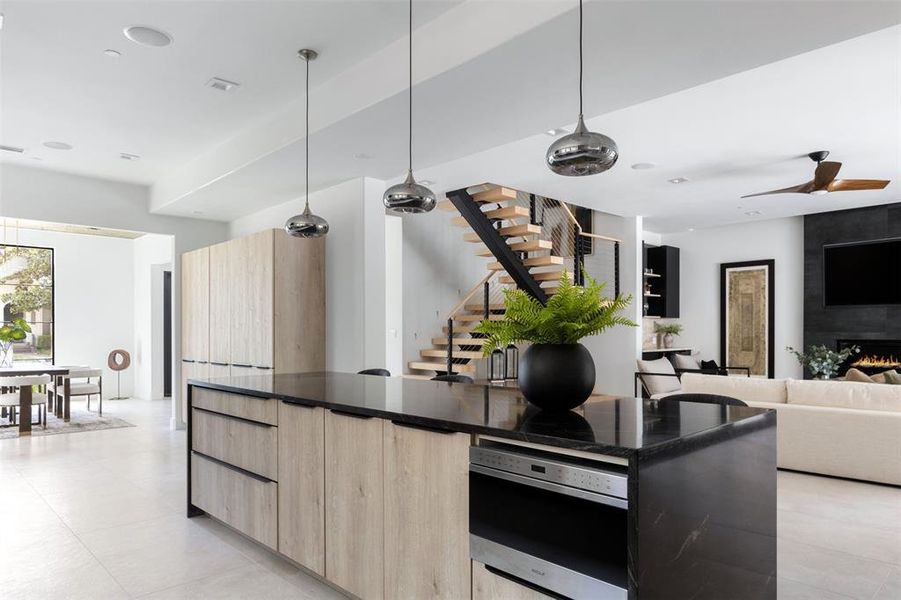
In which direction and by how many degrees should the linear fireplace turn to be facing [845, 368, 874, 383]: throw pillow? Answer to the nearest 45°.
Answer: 0° — it already faces it

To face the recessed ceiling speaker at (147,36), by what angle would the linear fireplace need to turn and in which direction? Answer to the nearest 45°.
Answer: approximately 45° to its right

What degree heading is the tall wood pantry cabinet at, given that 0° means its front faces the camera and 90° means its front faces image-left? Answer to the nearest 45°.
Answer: approximately 45°

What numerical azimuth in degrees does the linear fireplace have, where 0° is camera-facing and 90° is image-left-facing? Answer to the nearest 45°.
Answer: approximately 0°

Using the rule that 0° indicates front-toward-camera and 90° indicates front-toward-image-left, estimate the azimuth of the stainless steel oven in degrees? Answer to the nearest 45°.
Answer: approximately 45°

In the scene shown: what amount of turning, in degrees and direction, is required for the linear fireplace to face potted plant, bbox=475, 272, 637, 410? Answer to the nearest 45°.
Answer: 0° — it already faces it

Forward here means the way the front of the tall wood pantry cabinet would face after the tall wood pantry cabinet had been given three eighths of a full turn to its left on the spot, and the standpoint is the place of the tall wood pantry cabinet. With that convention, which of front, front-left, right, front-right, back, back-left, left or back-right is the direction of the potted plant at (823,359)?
front

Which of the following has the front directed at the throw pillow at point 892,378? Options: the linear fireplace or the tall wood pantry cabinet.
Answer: the linear fireplace
